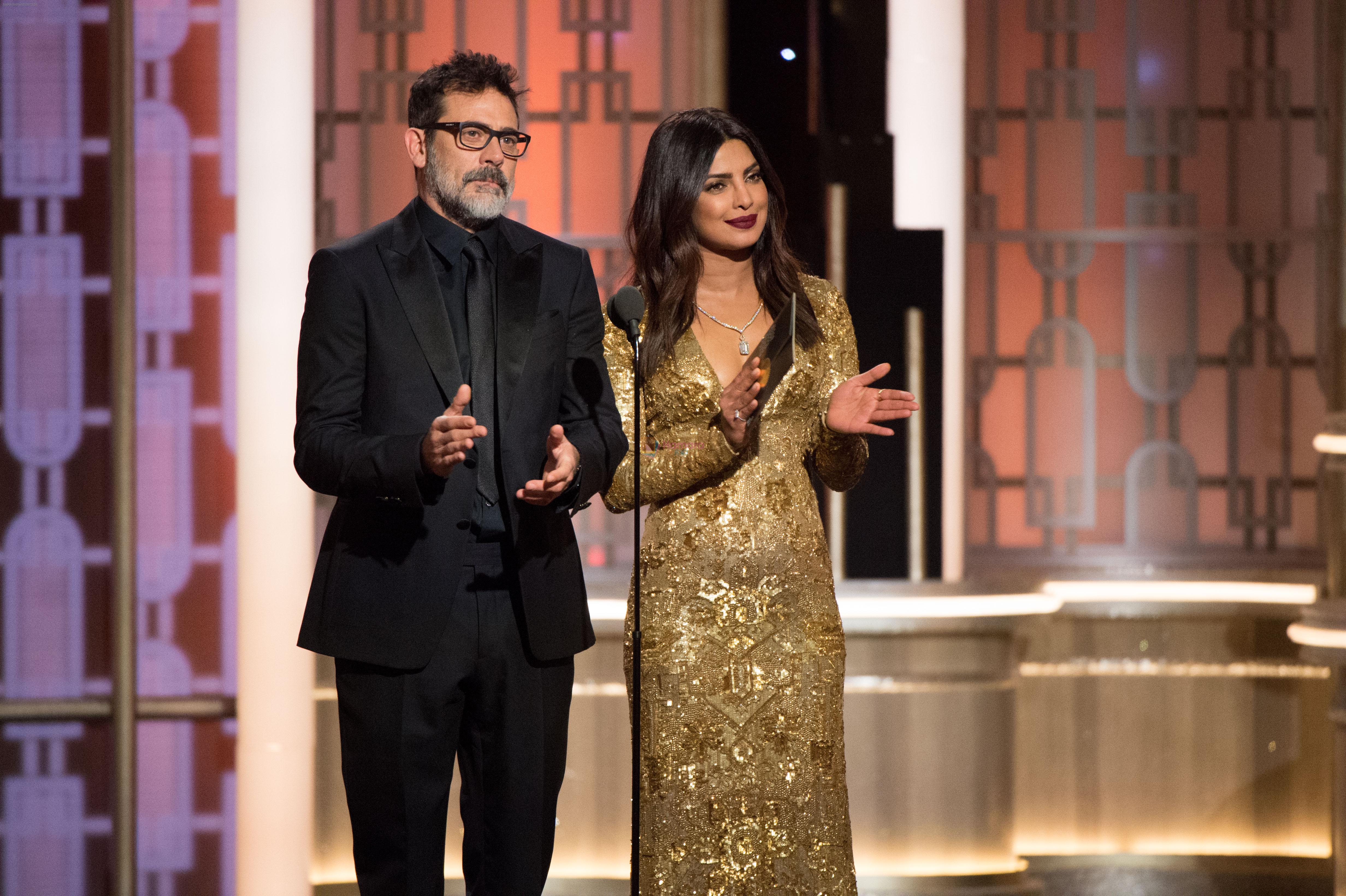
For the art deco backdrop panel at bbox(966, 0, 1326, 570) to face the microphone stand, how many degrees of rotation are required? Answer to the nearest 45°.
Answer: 0° — it already faces it

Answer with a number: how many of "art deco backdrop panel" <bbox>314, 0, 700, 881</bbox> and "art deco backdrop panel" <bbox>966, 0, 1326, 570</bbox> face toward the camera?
2

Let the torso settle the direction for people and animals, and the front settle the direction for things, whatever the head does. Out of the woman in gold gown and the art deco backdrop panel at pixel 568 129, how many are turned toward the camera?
2

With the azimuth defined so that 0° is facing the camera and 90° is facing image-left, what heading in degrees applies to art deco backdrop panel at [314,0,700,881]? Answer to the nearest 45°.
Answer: approximately 0°

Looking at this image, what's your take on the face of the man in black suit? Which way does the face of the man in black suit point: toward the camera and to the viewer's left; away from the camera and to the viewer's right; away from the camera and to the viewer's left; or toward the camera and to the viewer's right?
toward the camera and to the viewer's right
